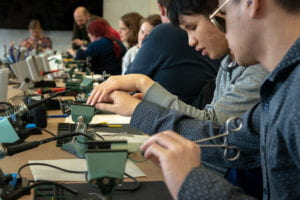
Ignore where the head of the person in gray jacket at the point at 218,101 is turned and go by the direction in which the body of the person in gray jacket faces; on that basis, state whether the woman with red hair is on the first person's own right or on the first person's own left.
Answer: on the first person's own right

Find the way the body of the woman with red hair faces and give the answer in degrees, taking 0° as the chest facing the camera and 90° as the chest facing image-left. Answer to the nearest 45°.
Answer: approximately 135°

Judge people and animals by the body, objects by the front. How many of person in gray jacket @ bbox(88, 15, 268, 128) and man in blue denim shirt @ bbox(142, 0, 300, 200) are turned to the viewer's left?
2

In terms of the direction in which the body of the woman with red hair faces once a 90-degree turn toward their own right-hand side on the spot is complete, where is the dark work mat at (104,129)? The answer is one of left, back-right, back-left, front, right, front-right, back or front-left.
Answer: back-right

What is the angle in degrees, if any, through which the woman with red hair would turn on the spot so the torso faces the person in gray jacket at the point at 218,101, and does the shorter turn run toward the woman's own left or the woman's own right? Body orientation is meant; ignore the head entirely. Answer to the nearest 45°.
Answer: approximately 135° to the woman's own left

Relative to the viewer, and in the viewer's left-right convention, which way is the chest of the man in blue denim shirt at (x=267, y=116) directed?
facing to the left of the viewer

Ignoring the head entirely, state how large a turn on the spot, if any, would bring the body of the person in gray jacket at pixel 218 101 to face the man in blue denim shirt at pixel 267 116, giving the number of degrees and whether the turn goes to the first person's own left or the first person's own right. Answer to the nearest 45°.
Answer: approximately 90° to the first person's own left

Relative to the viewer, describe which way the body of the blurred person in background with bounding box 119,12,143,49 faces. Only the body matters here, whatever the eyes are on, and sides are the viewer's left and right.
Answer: facing to the left of the viewer

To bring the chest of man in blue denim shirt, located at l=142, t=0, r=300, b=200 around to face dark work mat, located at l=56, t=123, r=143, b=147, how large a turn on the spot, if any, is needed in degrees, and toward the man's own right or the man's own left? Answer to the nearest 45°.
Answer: approximately 45° to the man's own right

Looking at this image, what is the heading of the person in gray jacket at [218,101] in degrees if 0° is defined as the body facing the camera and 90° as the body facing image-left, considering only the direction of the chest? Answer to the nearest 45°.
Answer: approximately 90°

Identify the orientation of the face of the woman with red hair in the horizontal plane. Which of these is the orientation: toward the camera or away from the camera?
away from the camera

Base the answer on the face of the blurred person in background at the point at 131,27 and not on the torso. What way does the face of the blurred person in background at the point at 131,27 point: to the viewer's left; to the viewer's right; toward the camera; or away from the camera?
to the viewer's left

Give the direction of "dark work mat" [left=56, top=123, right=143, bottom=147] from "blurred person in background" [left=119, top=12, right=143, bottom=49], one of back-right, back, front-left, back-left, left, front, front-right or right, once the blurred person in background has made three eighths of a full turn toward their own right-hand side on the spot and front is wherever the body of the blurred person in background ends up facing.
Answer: back-right

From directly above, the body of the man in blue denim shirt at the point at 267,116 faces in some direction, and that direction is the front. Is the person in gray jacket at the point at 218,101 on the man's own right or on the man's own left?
on the man's own right
